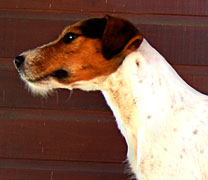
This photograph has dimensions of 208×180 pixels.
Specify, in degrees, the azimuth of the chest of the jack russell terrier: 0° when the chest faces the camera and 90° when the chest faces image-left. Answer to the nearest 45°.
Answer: approximately 90°
